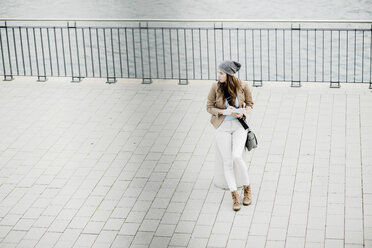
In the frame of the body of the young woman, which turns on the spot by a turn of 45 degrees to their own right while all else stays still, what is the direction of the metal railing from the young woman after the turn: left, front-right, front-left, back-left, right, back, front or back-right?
back-right

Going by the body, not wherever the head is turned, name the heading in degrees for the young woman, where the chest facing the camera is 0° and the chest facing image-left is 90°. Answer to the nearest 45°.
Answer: approximately 0°

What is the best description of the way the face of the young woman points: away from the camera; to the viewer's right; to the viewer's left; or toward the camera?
to the viewer's left
